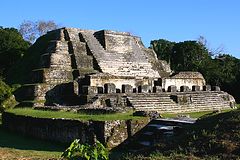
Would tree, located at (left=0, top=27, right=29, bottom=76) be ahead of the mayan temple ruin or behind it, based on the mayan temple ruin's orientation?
behind

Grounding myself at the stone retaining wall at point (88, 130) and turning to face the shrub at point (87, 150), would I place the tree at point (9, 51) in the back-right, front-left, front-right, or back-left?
back-right

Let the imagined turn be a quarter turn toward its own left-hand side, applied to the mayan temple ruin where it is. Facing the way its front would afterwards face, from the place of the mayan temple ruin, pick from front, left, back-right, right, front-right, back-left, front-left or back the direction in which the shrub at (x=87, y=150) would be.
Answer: back-right

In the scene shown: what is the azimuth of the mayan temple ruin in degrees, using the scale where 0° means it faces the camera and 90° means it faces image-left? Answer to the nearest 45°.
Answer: approximately 315°
